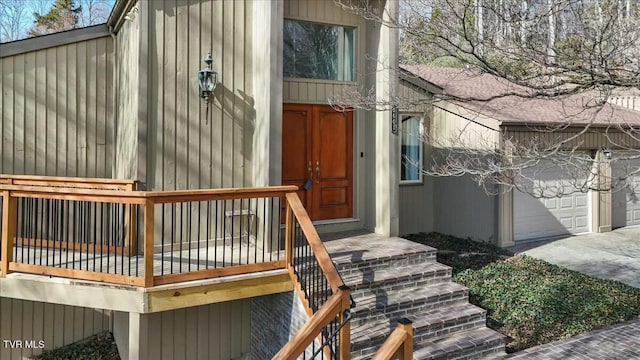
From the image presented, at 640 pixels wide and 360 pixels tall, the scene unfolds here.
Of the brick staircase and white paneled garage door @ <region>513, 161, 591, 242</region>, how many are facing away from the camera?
0

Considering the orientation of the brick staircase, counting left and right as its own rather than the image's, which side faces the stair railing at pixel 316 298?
right

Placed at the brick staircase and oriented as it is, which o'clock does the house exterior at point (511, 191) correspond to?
The house exterior is roughly at 8 o'clock from the brick staircase.

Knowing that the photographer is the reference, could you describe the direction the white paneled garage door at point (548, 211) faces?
facing the viewer and to the right of the viewer

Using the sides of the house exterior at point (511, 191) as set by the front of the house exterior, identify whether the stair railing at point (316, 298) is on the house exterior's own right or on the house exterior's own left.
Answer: on the house exterior's own right

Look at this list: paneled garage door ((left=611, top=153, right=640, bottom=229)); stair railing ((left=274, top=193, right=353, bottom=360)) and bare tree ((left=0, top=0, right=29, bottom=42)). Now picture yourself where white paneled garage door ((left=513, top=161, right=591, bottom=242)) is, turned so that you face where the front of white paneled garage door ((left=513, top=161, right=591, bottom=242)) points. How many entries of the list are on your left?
1

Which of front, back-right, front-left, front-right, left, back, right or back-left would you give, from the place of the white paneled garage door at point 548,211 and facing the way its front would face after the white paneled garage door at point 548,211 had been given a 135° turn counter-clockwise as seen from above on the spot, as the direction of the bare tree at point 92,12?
left

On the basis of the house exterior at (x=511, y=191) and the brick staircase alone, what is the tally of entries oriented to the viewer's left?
0

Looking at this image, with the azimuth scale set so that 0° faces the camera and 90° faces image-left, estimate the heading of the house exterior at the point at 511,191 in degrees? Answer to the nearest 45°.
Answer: approximately 315°

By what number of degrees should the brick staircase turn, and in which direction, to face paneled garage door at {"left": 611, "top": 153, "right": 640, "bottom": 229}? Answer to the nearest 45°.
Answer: approximately 90° to its left

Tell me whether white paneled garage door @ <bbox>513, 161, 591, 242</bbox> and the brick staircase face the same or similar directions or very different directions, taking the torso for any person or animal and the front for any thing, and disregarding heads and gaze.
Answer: same or similar directions

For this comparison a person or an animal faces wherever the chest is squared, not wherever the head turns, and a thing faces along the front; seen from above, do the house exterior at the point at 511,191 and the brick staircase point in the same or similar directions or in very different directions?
same or similar directions

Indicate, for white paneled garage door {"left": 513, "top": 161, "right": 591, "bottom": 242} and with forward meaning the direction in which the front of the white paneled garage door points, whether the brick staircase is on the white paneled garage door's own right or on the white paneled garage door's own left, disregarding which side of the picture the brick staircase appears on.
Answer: on the white paneled garage door's own right
